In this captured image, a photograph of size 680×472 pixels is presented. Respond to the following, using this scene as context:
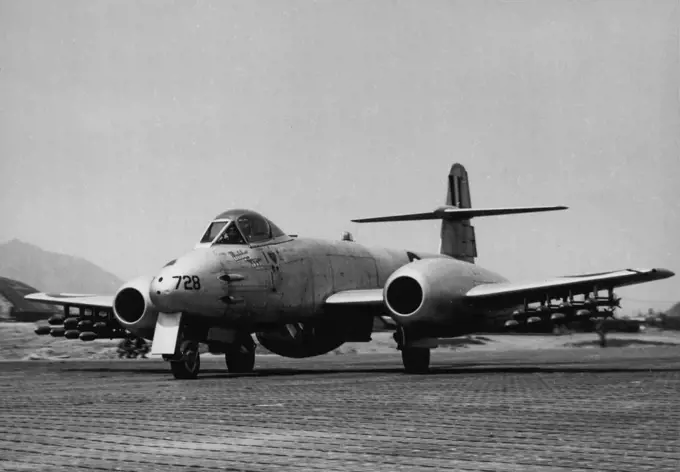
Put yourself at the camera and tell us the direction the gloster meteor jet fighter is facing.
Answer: facing the viewer and to the left of the viewer
